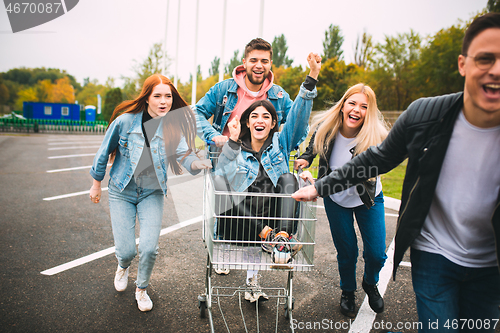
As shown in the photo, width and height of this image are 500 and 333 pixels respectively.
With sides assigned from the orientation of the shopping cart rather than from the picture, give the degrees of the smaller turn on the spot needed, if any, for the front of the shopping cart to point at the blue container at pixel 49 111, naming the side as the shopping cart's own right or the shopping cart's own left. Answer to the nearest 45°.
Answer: approximately 135° to the shopping cart's own right

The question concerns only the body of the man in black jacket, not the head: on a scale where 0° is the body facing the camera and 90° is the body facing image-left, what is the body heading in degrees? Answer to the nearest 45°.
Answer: approximately 0°

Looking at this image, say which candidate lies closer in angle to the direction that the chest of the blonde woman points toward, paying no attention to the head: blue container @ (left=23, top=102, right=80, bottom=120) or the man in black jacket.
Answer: the man in black jacket

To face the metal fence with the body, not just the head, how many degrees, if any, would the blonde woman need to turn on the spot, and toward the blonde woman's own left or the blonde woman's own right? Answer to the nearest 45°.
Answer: approximately 135° to the blonde woman's own right

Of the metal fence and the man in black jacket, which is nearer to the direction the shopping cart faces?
the man in black jacket

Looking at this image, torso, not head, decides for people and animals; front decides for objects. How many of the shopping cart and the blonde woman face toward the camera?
2
